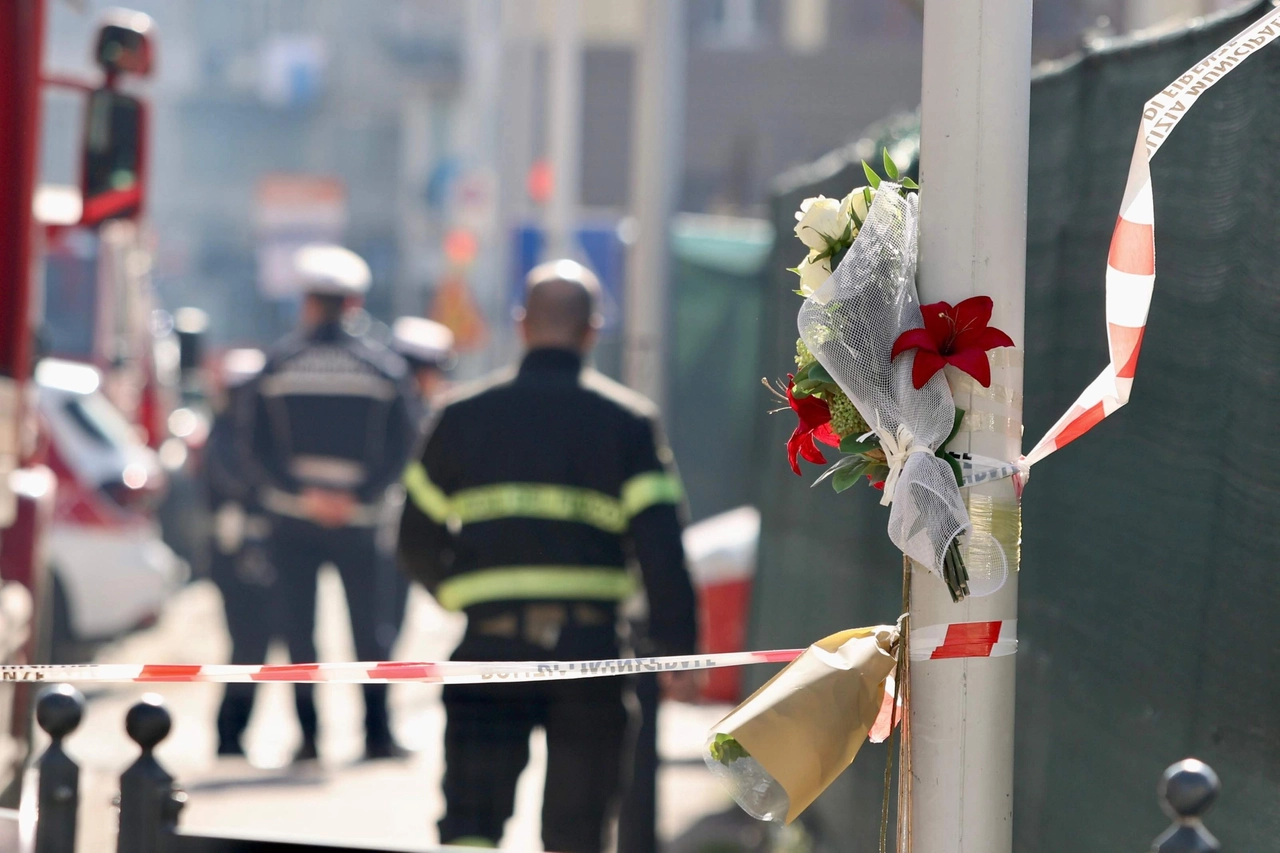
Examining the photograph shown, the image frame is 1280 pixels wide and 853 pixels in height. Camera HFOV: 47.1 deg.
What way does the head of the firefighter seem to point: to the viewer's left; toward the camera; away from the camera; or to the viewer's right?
away from the camera

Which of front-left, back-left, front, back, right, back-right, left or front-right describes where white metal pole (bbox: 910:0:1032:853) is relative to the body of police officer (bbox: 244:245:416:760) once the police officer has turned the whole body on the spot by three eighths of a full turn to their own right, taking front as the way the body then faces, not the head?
front-right

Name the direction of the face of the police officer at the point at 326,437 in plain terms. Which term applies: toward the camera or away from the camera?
away from the camera

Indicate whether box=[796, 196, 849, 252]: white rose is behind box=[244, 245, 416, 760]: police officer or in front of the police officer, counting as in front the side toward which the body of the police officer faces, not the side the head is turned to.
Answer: behind

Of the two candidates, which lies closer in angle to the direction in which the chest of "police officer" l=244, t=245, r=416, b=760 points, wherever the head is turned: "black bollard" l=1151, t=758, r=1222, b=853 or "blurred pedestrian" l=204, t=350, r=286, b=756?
the blurred pedestrian

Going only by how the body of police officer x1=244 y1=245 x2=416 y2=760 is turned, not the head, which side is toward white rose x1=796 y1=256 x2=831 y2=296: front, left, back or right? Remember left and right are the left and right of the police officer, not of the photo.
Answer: back

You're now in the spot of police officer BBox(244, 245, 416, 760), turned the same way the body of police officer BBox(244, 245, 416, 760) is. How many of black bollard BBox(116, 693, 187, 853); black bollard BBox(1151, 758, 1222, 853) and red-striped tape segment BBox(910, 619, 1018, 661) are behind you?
3

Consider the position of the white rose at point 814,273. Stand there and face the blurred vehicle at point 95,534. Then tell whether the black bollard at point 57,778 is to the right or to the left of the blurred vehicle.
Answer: left

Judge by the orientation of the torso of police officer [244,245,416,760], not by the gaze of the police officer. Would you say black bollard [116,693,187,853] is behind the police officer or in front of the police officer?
behind

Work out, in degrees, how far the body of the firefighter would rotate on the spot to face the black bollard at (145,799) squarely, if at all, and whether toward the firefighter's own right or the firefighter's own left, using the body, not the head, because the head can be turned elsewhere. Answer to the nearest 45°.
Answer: approximately 180°

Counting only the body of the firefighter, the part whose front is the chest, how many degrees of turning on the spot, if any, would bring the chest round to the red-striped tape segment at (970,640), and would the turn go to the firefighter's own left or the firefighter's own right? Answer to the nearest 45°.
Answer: approximately 180°

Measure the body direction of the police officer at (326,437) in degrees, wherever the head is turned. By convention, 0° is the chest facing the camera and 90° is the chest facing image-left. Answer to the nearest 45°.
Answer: approximately 180°

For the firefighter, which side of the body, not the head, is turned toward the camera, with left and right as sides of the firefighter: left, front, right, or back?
back

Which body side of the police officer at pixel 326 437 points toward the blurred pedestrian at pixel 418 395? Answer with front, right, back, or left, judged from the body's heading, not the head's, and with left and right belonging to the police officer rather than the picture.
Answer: front

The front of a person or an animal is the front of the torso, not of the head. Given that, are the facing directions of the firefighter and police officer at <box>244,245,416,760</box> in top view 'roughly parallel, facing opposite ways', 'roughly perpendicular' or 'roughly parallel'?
roughly parallel

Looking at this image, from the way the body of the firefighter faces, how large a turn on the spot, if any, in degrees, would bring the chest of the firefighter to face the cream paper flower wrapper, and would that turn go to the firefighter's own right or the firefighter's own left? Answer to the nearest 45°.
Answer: approximately 180°

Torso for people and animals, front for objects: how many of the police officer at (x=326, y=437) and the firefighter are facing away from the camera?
2
